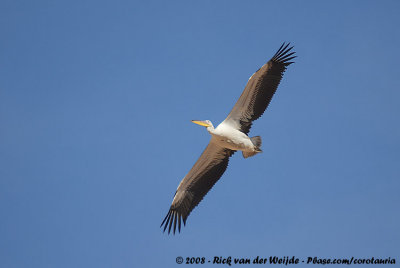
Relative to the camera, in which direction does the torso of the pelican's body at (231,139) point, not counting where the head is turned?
to the viewer's left
